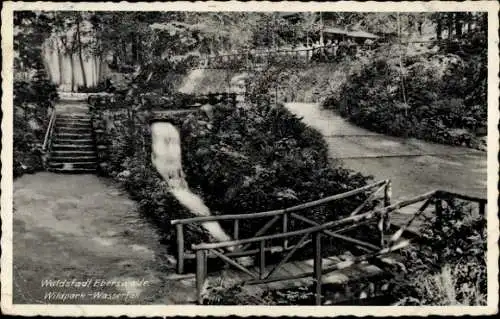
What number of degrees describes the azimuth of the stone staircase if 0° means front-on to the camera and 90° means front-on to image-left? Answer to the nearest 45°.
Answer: approximately 0°

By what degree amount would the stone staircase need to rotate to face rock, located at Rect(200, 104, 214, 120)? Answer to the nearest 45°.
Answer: approximately 90° to its left
